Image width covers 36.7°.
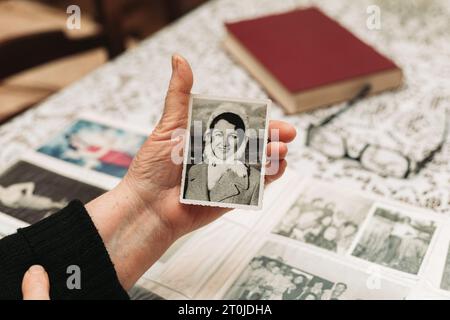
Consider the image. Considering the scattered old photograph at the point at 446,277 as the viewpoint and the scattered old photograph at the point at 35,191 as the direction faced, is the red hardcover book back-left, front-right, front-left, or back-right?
front-right

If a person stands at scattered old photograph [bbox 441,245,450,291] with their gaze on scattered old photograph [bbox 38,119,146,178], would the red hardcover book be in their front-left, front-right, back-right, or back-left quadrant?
front-right

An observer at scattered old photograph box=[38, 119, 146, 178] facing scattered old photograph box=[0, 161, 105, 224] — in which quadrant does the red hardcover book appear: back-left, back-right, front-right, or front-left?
back-left

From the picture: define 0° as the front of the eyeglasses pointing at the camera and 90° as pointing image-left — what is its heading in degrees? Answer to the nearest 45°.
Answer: approximately 45°
